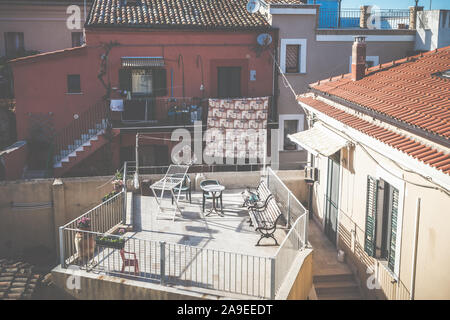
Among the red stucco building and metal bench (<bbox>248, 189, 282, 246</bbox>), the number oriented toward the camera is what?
1

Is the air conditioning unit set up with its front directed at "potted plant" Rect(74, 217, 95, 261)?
yes

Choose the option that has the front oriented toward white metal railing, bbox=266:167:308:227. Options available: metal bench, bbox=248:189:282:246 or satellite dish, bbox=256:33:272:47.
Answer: the satellite dish

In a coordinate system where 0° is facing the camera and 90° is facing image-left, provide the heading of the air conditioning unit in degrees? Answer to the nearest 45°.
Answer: approximately 45°

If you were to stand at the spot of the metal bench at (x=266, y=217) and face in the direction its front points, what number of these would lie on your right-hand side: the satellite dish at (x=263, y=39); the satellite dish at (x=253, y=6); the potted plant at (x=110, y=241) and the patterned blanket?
3

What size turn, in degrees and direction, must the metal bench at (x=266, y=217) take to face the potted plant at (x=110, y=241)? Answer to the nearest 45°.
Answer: approximately 45° to its left

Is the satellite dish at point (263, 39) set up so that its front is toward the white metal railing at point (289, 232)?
yes

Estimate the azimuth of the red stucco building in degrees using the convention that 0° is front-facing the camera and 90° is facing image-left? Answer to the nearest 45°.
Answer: approximately 0°

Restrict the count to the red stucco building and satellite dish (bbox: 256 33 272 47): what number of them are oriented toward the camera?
2

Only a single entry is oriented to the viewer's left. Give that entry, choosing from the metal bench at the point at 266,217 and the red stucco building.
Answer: the metal bench

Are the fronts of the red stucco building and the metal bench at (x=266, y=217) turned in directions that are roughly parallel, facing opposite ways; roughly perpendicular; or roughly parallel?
roughly perpendicular

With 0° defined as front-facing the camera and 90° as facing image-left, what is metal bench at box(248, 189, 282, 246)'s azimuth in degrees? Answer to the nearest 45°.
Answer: approximately 90°
